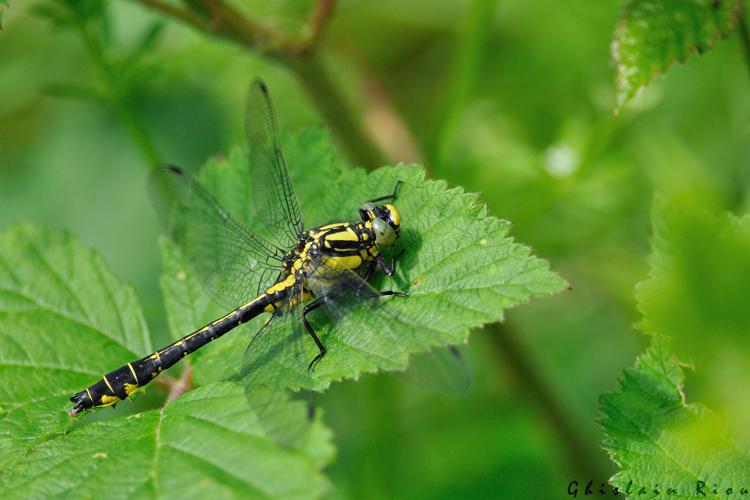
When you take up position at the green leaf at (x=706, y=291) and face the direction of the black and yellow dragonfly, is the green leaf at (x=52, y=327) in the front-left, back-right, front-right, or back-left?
front-left

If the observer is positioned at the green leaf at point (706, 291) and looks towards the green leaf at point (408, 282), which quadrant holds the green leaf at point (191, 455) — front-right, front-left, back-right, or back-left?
front-left

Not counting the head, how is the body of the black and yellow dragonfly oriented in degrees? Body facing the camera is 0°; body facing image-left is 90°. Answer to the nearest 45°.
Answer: approximately 270°

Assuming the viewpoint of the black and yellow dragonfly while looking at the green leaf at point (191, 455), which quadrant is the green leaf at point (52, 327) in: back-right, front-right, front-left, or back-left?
front-right

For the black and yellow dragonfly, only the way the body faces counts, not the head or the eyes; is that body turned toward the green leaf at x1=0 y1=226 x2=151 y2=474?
no

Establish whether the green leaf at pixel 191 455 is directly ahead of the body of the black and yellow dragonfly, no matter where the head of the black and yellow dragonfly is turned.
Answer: no

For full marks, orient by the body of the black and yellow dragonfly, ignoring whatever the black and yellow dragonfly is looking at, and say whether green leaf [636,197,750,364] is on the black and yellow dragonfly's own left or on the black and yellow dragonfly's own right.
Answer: on the black and yellow dragonfly's own right
